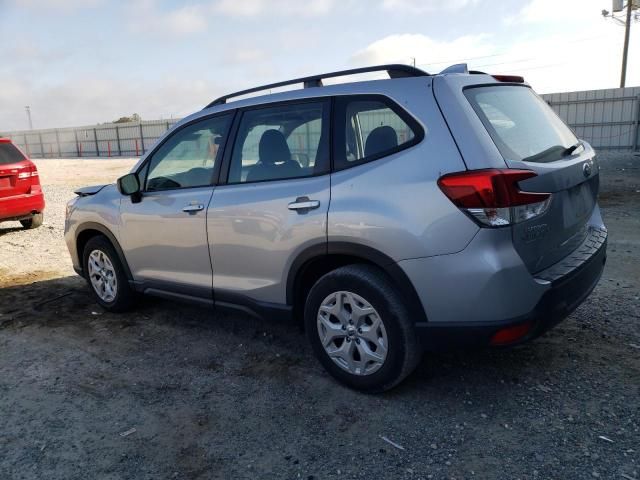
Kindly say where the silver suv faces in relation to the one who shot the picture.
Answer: facing away from the viewer and to the left of the viewer

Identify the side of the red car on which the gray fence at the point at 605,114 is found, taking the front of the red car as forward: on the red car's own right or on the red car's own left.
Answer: on the red car's own right

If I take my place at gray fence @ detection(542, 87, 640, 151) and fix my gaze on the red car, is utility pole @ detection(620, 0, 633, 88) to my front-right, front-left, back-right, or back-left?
back-right

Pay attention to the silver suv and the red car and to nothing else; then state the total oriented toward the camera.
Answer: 0

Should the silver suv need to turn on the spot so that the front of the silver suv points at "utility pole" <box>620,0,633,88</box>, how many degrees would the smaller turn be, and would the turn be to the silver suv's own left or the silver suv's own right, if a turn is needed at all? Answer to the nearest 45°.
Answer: approximately 90° to the silver suv's own right

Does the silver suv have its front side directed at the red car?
yes
